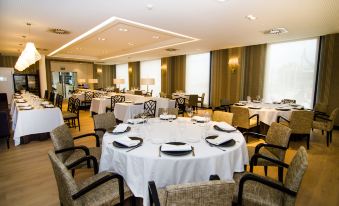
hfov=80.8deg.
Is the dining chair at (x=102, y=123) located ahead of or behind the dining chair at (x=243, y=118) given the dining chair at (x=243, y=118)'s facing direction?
behind

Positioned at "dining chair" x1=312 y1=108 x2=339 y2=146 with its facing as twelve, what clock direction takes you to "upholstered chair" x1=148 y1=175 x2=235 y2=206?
The upholstered chair is roughly at 9 o'clock from the dining chair.

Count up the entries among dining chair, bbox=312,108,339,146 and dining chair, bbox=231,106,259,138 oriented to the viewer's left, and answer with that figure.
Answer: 1

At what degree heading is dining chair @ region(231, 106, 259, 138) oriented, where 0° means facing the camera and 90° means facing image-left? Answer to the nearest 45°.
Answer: approximately 225°

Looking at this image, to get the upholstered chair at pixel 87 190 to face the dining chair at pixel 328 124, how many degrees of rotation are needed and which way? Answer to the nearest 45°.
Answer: approximately 45° to its right

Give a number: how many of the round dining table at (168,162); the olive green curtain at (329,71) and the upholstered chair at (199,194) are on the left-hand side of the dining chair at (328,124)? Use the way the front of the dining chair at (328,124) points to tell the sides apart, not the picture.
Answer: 2

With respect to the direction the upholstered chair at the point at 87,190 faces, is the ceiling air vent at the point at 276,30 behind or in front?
in front

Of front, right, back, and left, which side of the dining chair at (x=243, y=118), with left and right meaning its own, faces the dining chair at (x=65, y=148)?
back

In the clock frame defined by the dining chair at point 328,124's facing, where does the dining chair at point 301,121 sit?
the dining chair at point 301,121 is roughly at 10 o'clock from the dining chair at point 328,124.

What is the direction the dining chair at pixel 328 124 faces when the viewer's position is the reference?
facing to the left of the viewer

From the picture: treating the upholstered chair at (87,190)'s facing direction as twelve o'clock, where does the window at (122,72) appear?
The window is roughly at 11 o'clock from the upholstered chair.

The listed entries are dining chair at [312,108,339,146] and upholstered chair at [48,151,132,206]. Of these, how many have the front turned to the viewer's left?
1
